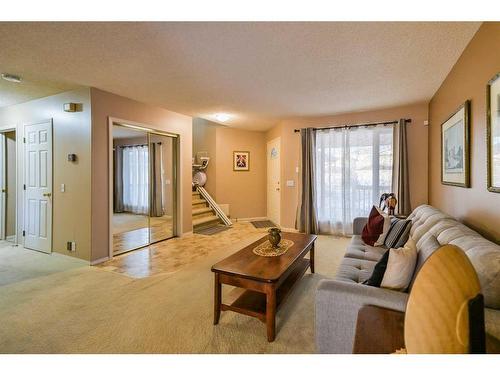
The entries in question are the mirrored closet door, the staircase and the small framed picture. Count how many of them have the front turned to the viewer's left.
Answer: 0

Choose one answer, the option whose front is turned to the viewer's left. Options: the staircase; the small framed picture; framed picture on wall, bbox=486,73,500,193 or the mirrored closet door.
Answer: the framed picture on wall

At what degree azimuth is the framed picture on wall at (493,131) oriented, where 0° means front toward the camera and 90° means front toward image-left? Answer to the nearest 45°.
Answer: approximately 90°

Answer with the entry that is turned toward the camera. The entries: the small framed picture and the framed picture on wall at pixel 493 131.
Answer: the small framed picture

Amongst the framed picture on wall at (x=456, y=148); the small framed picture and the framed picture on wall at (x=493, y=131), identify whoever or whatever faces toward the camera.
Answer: the small framed picture

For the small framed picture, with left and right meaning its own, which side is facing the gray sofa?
front

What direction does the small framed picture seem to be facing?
toward the camera

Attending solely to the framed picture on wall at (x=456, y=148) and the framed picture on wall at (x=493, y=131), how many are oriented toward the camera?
0

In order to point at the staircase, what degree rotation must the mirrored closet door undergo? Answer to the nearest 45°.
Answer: approximately 90° to its left

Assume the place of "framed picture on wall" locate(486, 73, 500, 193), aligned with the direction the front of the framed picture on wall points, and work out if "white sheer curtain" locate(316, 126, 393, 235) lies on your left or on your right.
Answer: on your right

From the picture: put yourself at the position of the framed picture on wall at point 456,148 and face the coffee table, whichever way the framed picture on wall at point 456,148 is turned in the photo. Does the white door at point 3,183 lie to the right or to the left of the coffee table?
right

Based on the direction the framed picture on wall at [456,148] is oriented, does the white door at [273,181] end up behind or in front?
in front

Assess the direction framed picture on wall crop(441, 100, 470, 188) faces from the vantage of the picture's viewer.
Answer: facing to the left of the viewer

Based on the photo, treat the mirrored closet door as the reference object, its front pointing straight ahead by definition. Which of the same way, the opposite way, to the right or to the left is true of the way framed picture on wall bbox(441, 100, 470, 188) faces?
the opposite way

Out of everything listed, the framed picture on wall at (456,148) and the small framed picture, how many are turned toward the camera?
1
